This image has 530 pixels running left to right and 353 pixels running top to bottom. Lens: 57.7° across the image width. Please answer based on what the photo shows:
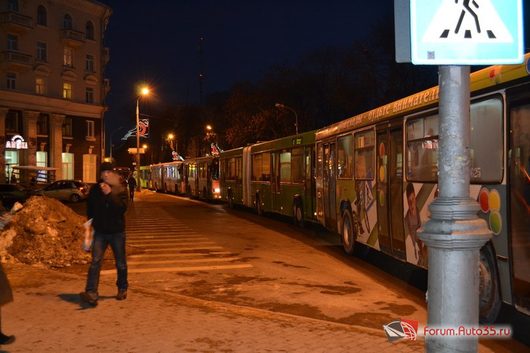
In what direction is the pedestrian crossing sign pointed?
toward the camera

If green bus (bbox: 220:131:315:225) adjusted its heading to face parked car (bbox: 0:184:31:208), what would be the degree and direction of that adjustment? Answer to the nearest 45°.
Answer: approximately 180°

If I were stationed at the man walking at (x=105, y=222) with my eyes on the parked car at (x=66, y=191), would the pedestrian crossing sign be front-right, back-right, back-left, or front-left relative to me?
back-right

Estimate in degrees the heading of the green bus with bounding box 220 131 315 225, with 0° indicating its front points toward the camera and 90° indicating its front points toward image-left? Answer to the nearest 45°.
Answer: approximately 315°

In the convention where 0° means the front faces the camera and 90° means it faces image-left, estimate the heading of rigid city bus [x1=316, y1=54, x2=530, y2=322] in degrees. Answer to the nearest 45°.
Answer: approximately 315°

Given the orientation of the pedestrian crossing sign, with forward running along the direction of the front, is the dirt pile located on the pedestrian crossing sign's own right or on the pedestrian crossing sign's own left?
on the pedestrian crossing sign's own right

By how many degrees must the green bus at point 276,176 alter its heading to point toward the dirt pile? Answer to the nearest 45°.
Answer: approximately 90° to its right
